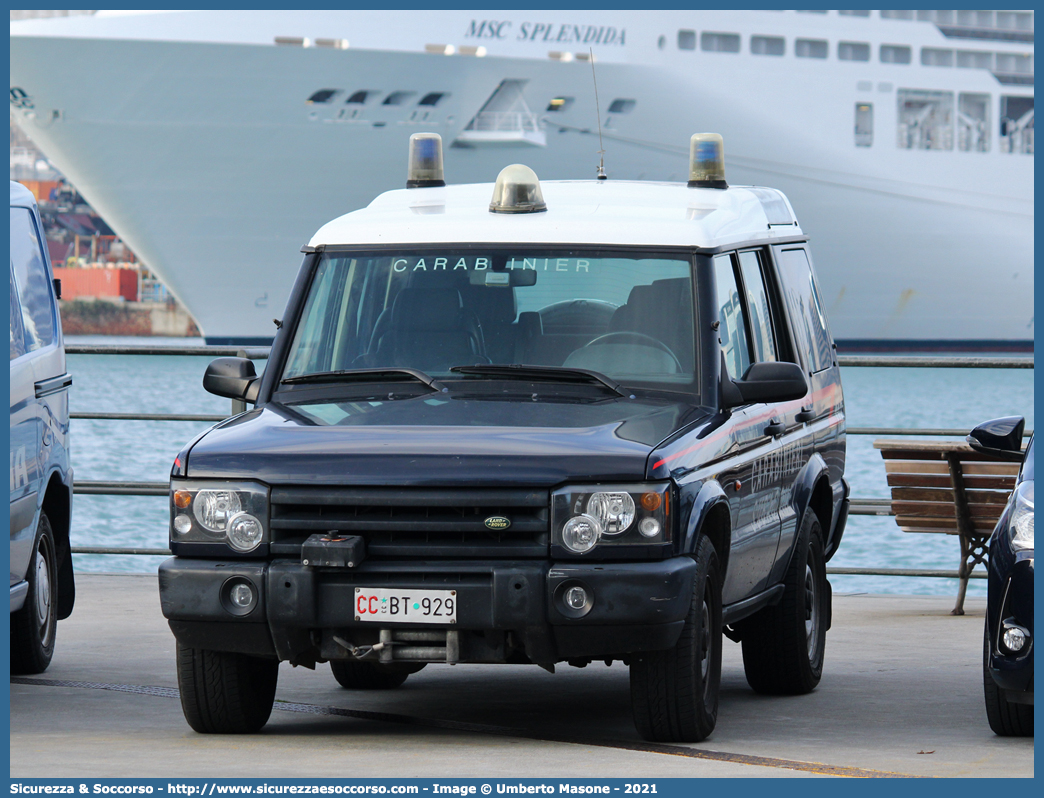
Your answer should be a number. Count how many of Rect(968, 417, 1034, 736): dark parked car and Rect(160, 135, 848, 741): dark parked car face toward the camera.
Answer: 2

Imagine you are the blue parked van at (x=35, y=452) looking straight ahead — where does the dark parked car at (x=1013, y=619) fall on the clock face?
the dark parked car at (x=1013, y=619) is roughly at 9 o'clock from the blue parked van at (x=35, y=452).

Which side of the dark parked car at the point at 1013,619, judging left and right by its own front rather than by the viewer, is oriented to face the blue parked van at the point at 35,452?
right

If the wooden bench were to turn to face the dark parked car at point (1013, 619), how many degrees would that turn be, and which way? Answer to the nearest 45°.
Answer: approximately 135° to its right

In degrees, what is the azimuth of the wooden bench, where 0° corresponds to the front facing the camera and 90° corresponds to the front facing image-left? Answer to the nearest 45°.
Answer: approximately 225°

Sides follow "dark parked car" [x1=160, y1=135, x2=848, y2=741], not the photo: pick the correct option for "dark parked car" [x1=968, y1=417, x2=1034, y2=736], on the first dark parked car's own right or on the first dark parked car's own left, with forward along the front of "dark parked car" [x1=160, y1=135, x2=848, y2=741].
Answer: on the first dark parked car's own left

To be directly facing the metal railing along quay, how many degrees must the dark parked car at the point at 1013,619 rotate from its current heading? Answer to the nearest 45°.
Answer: approximately 180°

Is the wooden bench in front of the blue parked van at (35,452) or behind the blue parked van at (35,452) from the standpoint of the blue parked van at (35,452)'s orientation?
behind
